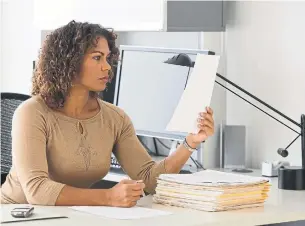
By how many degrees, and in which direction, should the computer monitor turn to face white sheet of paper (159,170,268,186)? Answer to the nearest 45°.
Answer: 0° — it already faces it

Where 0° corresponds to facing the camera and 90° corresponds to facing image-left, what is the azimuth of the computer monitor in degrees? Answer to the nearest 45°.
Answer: approximately 0°

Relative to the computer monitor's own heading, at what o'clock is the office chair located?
The office chair is roughly at 2 o'clock from the computer monitor.

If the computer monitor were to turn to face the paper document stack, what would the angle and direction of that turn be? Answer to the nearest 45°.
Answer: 0° — it already faces it

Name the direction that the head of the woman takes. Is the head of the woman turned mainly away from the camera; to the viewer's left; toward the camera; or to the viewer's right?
to the viewer's right

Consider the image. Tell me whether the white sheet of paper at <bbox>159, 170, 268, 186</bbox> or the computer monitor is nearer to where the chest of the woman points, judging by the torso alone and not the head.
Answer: the white sheet of paper

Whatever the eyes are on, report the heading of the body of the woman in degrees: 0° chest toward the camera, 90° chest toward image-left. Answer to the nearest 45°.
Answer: approximately 315°

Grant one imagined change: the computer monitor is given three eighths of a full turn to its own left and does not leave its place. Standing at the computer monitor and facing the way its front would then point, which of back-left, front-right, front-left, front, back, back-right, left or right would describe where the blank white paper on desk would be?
back-right

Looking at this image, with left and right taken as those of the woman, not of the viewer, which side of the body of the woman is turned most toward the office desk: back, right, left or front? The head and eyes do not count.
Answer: front

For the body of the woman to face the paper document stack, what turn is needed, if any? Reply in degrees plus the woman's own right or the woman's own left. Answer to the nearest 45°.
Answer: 0° — they already face it

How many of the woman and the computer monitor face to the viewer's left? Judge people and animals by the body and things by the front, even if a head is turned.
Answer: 0

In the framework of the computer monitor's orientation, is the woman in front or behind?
in front
